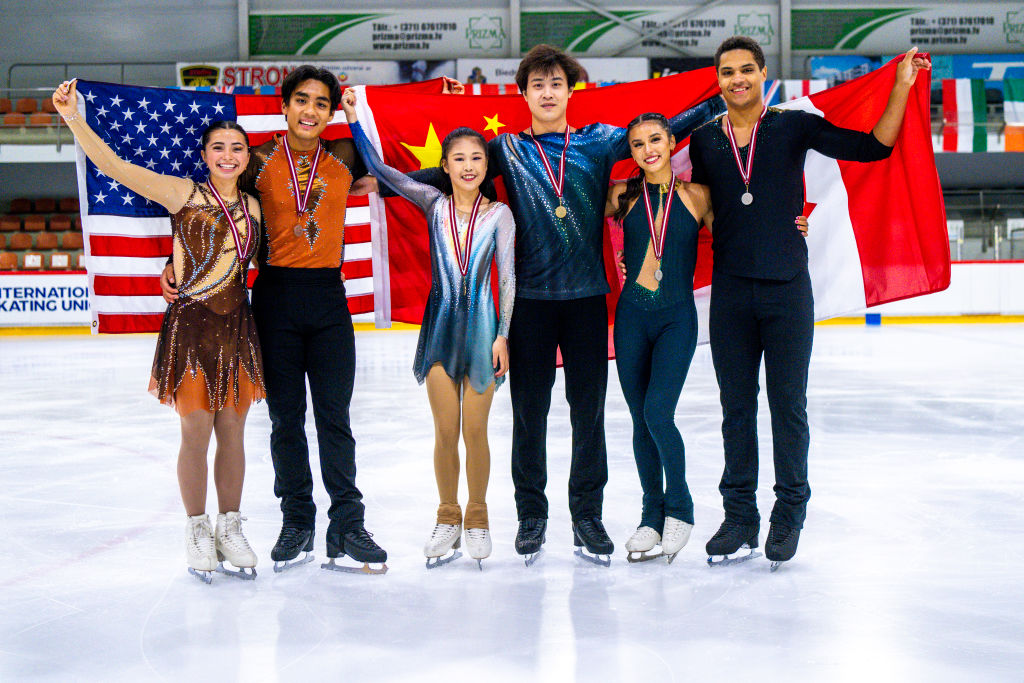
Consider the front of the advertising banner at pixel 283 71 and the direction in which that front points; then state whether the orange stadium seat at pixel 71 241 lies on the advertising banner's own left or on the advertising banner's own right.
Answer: on the advertising banner's own right

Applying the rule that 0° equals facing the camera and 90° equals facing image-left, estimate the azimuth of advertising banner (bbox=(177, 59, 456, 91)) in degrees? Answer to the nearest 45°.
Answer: approximately 0°

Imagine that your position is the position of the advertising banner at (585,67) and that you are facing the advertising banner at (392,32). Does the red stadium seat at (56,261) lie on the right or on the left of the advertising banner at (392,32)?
left

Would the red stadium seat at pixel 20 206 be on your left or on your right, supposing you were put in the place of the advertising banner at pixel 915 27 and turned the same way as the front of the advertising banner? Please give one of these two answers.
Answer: on your right

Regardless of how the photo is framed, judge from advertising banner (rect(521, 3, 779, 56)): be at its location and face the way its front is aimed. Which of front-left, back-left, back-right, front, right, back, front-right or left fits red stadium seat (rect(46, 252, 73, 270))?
front-right

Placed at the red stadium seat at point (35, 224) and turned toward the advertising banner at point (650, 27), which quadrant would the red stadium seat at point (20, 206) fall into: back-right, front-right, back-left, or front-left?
back-left

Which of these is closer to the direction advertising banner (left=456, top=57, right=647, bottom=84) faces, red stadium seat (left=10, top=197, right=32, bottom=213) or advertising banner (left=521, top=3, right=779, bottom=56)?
the red stadium seat

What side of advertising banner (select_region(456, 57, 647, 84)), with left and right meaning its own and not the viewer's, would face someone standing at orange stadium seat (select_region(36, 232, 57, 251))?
right

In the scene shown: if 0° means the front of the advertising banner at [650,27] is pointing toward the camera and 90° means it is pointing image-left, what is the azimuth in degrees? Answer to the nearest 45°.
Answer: approximately 0°

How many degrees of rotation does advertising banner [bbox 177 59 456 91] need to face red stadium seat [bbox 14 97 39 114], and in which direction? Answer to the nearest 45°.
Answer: approximately 90° to its right

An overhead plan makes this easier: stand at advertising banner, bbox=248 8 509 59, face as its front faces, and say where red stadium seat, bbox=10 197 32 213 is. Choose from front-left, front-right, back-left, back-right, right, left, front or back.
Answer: right
